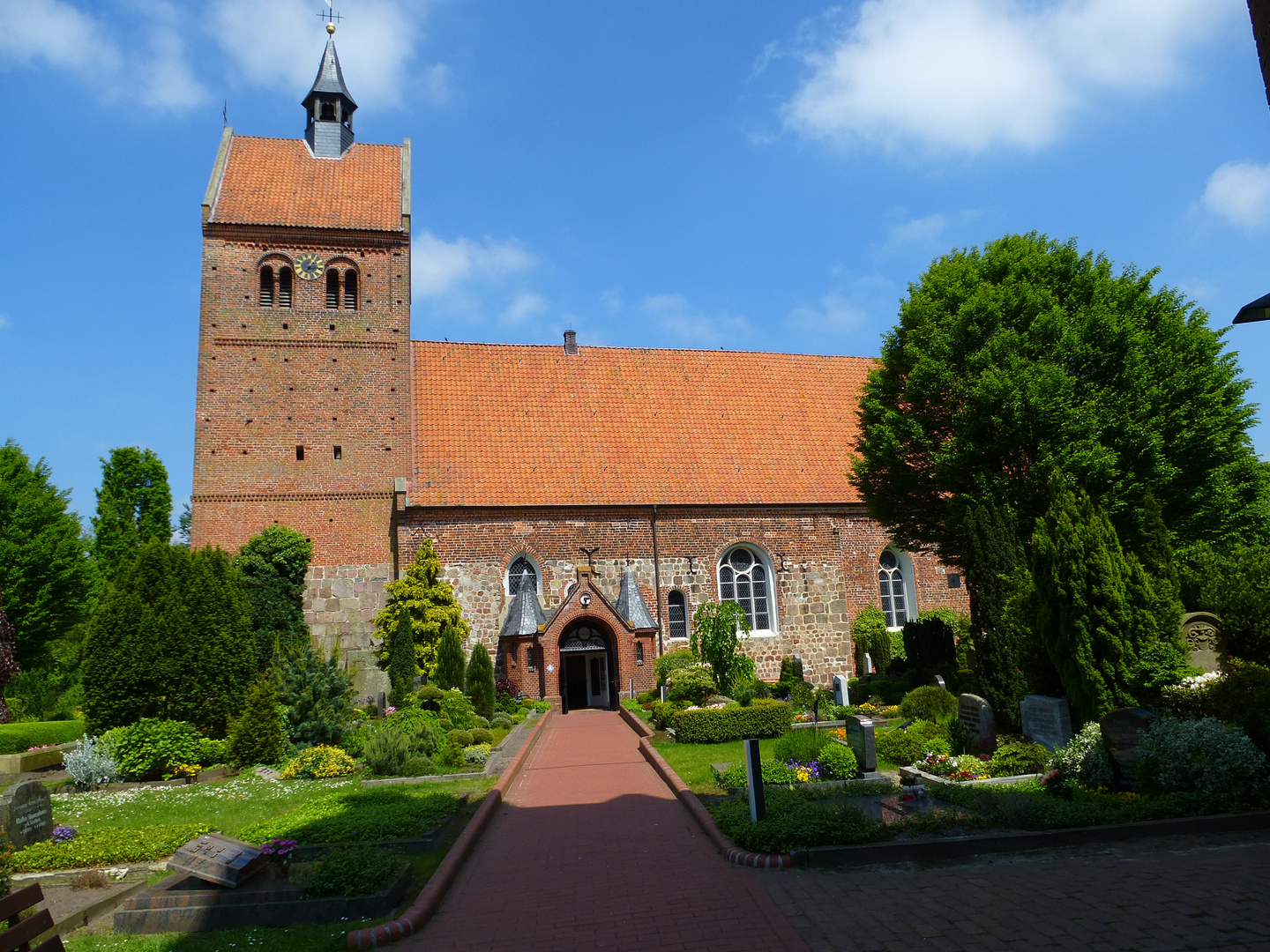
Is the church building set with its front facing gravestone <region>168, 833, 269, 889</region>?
yes

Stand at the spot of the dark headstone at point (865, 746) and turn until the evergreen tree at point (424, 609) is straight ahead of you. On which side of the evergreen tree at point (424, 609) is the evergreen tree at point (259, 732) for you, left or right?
left

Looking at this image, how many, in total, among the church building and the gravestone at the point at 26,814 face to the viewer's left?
0

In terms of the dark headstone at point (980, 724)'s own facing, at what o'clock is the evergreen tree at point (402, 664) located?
The evergreen tree is roughly at 2 o'clock from the dark headstone.

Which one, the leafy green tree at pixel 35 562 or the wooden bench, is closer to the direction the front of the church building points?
the wooden bench
